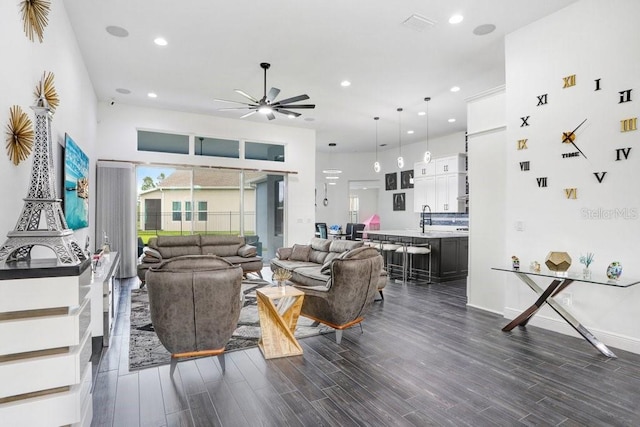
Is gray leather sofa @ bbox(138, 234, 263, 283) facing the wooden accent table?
yes

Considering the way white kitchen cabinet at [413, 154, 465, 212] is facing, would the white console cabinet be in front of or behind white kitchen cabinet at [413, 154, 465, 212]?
in front

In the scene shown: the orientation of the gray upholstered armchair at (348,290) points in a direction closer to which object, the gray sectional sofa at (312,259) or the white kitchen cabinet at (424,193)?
the gray sectional sofa

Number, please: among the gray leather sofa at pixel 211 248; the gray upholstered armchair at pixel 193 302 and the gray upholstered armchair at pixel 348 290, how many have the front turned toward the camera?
1

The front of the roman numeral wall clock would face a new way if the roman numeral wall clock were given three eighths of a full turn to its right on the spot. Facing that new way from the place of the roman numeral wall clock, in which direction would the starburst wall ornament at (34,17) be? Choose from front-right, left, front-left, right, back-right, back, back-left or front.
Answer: back-left

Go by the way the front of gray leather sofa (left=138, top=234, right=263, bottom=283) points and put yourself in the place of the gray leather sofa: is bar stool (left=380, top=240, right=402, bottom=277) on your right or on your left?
on your left

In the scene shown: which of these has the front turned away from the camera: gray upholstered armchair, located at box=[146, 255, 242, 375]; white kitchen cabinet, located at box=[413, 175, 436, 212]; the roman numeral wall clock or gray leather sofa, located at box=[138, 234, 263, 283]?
the gray upholstered armchair

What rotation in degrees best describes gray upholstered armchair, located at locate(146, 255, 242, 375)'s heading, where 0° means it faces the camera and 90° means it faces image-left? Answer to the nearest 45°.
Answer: approximately 180°

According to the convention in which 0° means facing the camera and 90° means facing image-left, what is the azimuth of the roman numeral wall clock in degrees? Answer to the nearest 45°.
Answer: approximately 45°

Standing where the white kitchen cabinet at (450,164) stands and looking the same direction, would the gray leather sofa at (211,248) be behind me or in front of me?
in front

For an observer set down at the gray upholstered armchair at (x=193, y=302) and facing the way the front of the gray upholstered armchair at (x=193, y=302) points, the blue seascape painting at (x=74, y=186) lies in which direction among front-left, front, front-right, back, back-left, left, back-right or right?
front-left

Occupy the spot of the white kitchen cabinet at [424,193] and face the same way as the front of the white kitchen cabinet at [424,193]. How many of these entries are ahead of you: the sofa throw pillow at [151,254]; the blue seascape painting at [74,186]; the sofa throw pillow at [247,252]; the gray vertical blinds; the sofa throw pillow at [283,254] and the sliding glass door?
6

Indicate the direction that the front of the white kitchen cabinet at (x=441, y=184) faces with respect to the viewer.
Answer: facing the viewer and to the left of the viewer

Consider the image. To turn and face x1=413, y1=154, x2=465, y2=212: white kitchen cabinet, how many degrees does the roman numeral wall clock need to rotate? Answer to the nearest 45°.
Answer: approximately 90° to its right
